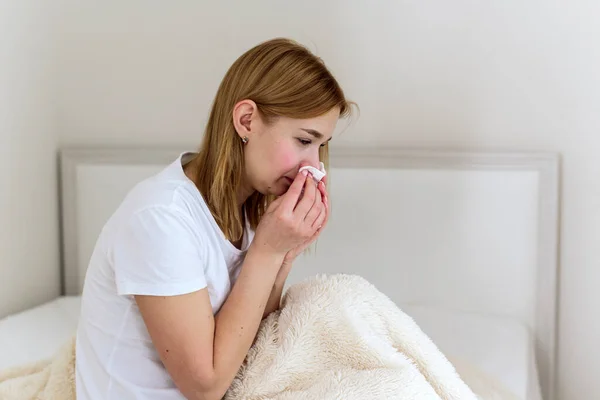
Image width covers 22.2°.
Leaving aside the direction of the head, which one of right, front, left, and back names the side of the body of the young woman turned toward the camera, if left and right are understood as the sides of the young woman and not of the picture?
right
